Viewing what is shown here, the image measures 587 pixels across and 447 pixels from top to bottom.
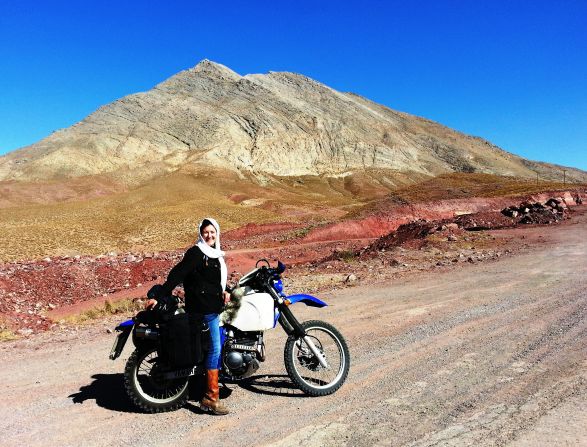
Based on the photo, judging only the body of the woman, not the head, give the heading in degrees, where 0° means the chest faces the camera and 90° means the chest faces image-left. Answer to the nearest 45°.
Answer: approximately 315°

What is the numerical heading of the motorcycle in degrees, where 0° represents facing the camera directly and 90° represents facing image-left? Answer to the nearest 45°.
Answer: approximately 270°
